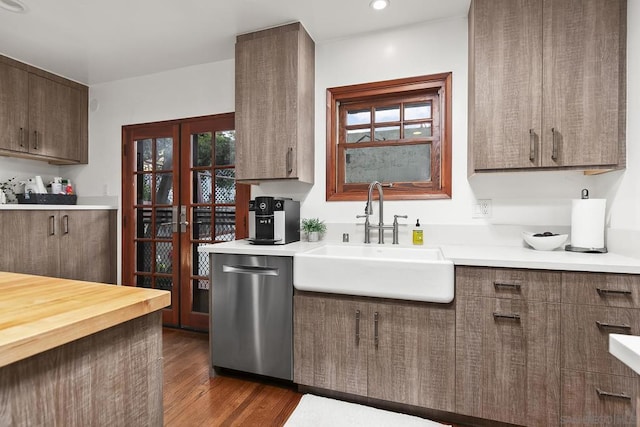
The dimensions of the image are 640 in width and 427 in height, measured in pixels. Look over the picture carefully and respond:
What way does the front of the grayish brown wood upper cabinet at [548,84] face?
toward the camera

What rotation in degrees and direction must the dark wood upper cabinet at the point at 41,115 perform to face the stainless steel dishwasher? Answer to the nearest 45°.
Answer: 0° — it already faces it

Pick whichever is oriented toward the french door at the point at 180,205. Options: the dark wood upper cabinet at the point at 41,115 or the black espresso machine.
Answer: the dark wood upper cabinet

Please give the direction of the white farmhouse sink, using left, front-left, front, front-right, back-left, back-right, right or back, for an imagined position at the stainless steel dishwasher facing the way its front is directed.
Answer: left

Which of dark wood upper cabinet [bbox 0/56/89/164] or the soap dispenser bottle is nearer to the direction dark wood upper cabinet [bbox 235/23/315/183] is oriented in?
the dark wood upper cabinet

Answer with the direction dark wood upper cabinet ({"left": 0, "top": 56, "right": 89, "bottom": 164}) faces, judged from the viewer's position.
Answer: facing the viewer and to the right of the viewer

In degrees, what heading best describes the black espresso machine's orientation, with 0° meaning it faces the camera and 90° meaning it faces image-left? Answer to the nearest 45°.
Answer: approximately 45°

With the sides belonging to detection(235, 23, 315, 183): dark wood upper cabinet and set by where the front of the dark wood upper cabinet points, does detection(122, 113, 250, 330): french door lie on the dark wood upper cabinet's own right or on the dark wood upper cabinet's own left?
on the dark wood upper cabinet's own right

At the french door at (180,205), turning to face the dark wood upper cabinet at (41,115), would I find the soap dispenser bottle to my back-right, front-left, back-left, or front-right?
back-left

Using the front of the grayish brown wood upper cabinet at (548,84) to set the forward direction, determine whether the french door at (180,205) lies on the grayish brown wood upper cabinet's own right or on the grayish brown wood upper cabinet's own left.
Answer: on the grayish brown wood upper cabinet's own right

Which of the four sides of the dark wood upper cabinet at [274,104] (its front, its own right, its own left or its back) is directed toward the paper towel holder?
left

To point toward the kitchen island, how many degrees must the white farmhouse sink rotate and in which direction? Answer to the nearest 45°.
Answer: approximately 45° to its right

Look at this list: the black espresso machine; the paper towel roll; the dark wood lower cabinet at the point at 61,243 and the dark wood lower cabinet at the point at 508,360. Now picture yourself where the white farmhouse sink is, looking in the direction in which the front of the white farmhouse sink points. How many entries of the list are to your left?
2

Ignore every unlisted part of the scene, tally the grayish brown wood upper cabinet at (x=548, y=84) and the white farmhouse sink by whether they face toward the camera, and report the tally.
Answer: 2

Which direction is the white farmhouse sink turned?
toward the camera
